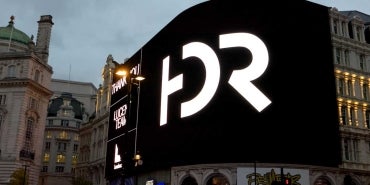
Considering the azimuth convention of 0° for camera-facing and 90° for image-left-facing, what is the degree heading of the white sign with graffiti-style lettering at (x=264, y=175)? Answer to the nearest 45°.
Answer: approximately 0°
